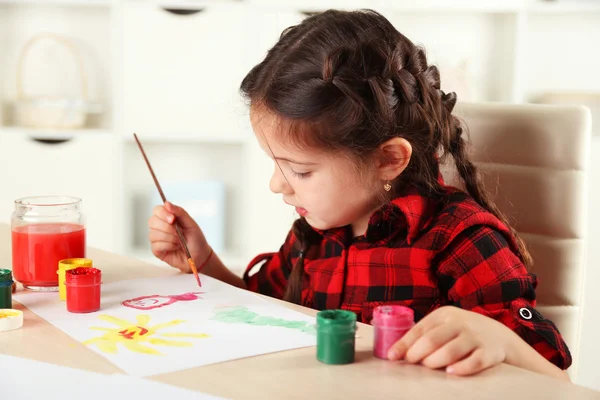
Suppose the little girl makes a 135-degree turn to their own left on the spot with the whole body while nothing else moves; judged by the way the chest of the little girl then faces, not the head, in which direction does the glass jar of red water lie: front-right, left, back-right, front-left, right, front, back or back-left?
back

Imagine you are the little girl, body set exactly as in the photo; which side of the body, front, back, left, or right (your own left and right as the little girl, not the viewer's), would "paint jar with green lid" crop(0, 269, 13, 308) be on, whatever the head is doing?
front

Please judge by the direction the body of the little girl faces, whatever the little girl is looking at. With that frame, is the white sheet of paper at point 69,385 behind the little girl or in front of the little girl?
in front

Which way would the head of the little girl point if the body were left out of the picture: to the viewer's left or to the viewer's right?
to the viewer's left

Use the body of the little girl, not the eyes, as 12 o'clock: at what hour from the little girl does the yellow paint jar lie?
The yellow paint jar is roughly at 1 o'clock from the little girl.

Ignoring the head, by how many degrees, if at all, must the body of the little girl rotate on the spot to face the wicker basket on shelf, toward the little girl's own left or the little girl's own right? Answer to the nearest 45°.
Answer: approximately 90° to the little girl's own right

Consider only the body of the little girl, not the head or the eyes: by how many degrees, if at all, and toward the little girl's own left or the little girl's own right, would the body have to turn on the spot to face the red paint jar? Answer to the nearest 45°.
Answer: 0° — they already face it

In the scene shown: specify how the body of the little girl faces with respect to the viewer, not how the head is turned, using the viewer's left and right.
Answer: facing the viewer and to the left of the viewer
